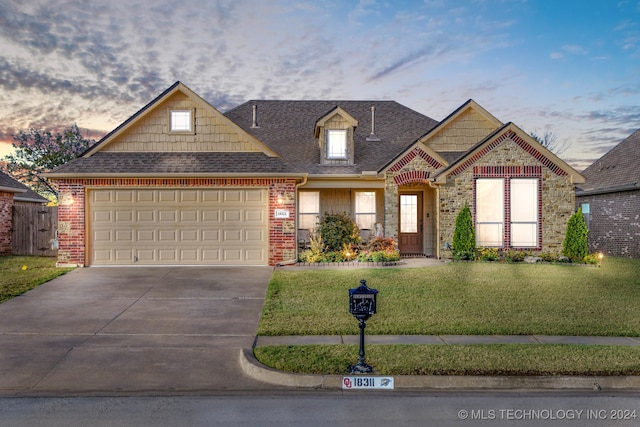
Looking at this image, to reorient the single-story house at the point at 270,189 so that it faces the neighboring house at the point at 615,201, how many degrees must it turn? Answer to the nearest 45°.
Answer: approximately 90° to its left

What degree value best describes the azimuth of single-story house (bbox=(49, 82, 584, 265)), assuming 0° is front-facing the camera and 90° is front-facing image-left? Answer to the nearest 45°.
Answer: approximately 0°

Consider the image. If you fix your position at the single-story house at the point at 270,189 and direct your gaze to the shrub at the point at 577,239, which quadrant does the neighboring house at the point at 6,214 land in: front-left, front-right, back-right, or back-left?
back-left

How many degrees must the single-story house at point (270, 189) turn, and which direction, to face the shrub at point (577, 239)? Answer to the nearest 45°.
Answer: approximately 90° to its left

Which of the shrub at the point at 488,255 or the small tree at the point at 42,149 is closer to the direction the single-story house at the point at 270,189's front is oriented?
the shrub

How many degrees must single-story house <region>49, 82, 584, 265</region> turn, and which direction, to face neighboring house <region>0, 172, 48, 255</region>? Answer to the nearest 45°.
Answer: approximately 90° to its right

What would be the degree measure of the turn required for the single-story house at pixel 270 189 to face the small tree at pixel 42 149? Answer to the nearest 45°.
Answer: approximately 135° to its right

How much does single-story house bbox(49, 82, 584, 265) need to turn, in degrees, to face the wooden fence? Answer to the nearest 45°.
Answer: approximately 90° to its right

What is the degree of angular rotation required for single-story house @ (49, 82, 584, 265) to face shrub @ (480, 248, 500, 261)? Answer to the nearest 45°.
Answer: approximately 90° to its left
